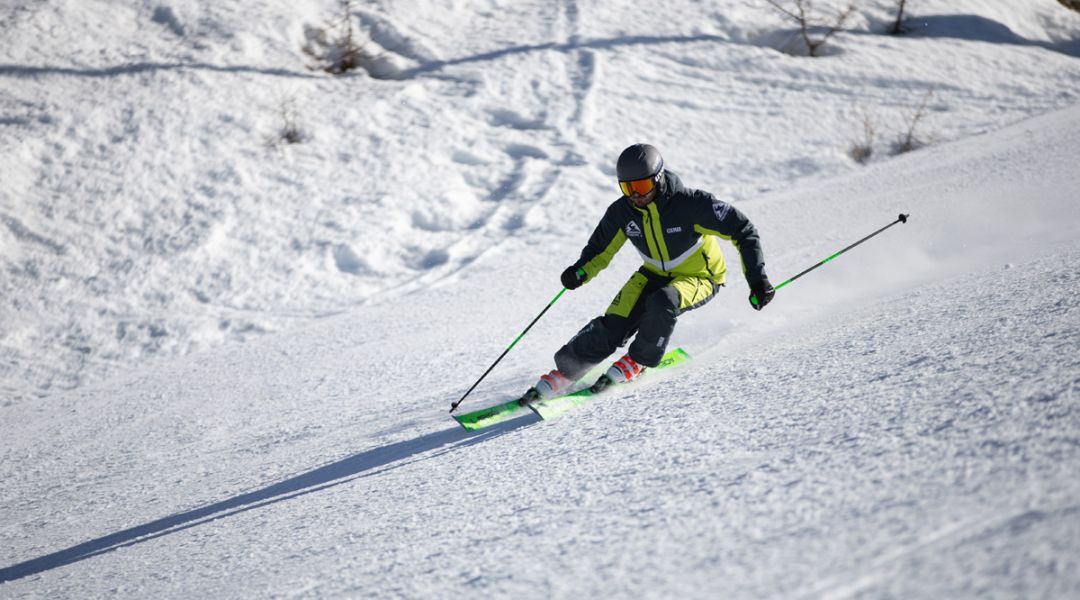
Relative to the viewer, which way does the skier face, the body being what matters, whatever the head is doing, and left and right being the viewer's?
facing the viewer and to the left of the viewer

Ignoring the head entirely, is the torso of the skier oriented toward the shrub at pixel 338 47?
no

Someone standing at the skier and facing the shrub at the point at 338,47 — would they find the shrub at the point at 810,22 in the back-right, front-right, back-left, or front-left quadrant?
front-right

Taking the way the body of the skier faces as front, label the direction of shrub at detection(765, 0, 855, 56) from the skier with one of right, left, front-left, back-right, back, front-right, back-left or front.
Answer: back-right

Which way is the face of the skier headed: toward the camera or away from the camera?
toward the camera
